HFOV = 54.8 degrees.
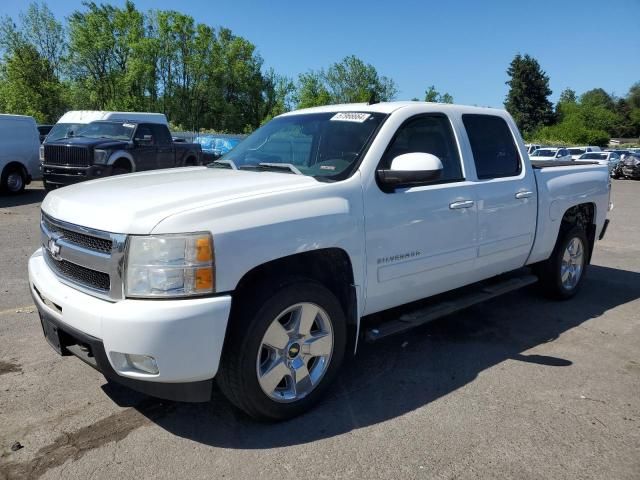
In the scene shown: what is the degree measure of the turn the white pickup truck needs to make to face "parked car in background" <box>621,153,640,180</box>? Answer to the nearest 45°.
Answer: approximately 180°

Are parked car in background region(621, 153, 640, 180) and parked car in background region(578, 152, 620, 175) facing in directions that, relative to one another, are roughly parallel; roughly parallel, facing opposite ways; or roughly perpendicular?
roughly parallel

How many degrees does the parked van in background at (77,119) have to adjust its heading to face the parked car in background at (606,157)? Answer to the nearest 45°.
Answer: approximately 135° to its left

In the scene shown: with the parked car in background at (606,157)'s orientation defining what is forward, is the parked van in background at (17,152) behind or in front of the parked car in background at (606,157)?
in front

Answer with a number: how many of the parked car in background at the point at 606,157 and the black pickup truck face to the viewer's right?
0

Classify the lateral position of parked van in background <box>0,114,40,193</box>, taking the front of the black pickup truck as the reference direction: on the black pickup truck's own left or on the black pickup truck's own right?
on the black pickup truck's own right

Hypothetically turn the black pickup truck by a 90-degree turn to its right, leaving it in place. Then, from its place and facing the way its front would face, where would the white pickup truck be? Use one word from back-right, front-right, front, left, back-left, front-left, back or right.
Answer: back-left

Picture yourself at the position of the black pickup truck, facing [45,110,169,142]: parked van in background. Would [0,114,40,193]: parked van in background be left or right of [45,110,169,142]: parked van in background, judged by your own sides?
left

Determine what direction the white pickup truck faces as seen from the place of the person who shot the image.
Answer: facing the viewer and to the left of the viewer

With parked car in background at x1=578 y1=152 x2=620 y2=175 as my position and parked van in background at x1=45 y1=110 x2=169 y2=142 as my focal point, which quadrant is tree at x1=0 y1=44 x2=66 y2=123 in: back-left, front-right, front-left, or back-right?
front-right

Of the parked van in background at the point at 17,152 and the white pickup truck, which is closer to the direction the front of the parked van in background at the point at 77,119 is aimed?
the parked van in background at the point at 17,152

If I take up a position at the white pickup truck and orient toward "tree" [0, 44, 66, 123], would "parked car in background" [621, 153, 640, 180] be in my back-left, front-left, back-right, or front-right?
front-right

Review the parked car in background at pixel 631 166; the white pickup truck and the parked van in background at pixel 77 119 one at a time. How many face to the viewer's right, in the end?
0
